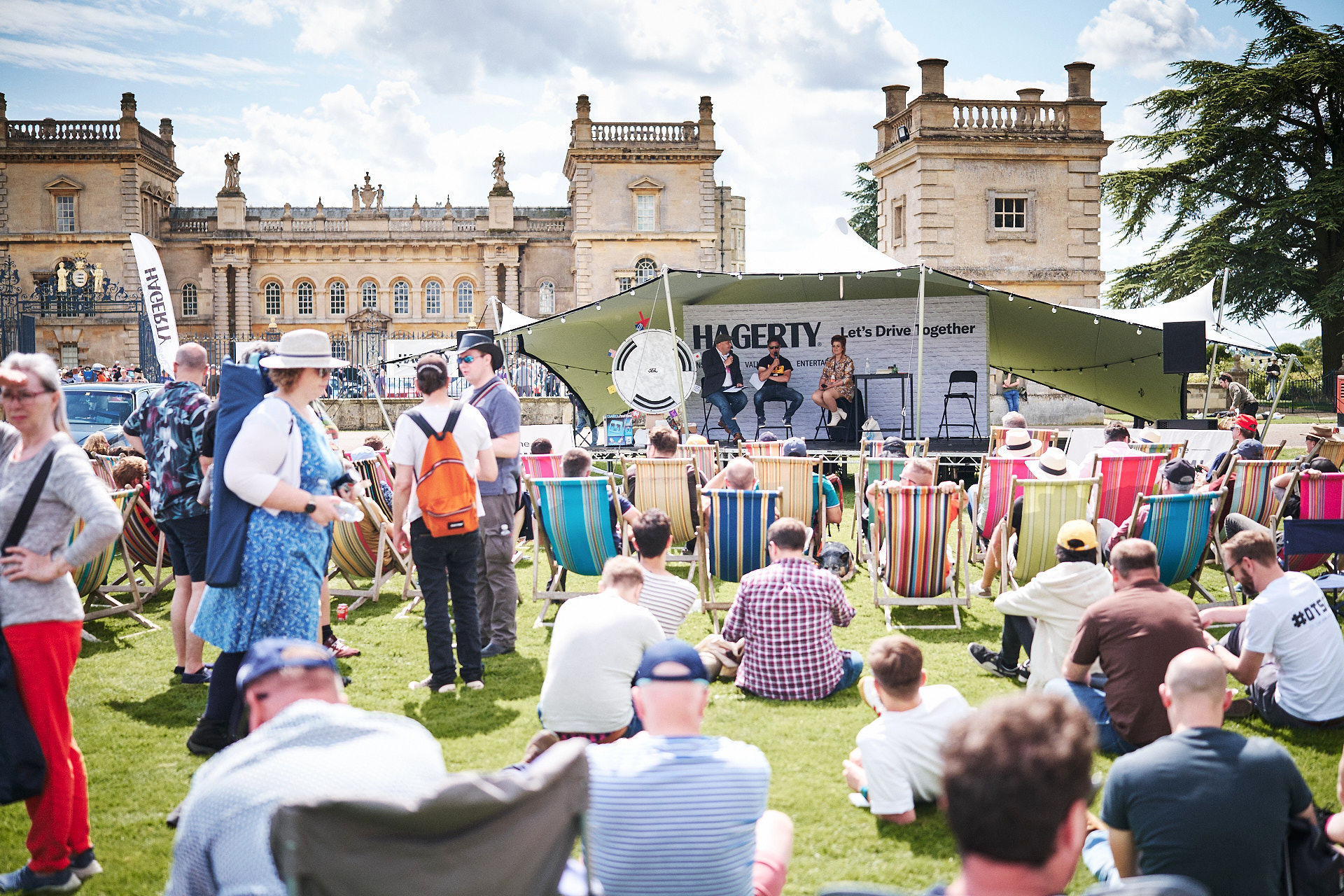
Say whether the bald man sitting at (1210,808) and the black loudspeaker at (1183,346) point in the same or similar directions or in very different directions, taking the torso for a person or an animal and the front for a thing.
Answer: very different directions

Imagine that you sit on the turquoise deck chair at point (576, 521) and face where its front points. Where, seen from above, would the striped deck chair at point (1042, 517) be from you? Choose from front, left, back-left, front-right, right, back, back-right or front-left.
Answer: front-right

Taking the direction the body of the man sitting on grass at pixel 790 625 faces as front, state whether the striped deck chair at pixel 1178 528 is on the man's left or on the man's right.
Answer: on the man's right

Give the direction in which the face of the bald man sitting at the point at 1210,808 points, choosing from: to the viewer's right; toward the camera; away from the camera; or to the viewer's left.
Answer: away from the camera

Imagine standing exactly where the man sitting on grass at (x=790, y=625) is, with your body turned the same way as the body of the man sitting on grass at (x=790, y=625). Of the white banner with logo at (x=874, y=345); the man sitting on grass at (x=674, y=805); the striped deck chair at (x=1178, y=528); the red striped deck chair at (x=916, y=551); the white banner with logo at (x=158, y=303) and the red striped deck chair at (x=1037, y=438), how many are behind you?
1

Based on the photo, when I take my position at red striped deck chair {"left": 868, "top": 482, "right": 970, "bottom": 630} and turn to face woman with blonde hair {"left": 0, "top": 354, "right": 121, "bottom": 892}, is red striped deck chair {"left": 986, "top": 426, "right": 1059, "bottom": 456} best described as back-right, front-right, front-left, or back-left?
back-right

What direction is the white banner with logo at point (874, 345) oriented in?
toward the camera

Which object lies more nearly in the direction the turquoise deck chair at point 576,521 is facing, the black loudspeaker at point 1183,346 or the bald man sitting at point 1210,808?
the black loudspeaker

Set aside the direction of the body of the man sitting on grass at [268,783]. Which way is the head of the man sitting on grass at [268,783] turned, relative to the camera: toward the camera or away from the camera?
away from the camera

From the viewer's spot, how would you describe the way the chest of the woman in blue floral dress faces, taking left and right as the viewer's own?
facing to the right of the viewer

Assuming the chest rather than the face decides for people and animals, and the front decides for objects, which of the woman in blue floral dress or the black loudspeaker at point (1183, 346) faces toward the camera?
the black loudspeaker

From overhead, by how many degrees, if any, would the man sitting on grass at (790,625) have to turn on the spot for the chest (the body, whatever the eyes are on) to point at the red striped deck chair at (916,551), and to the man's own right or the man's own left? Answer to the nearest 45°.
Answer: approximately 45° to the man's own right

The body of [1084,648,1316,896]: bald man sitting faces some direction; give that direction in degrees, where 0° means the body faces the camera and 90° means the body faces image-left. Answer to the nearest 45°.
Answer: approximately 180°

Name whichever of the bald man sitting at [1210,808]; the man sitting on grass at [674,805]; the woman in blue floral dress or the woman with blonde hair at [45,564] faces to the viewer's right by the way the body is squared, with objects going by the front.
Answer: the woman in blue floral dress

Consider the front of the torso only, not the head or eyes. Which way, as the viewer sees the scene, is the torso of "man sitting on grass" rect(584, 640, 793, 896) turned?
away from the camera

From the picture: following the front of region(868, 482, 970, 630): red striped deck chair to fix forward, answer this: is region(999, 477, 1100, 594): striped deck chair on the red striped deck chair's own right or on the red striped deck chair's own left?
on the red striped deck chair's own right

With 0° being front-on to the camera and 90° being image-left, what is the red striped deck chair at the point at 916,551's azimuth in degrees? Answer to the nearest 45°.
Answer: approximately 180°

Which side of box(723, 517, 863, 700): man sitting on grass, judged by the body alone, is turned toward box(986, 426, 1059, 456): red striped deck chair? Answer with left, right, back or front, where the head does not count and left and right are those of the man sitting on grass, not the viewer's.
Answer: front

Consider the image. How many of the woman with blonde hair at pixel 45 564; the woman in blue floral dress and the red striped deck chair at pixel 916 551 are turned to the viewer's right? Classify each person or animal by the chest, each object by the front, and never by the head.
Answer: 1

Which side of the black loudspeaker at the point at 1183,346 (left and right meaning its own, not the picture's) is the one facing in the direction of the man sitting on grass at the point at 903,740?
front

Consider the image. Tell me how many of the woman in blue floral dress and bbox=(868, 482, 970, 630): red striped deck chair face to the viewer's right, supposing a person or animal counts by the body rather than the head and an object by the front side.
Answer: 1

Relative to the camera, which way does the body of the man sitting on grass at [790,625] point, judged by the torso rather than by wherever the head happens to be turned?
away from the camera

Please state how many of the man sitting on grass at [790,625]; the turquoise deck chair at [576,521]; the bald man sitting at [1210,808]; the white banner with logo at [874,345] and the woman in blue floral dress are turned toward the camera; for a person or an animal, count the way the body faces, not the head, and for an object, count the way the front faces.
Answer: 1
